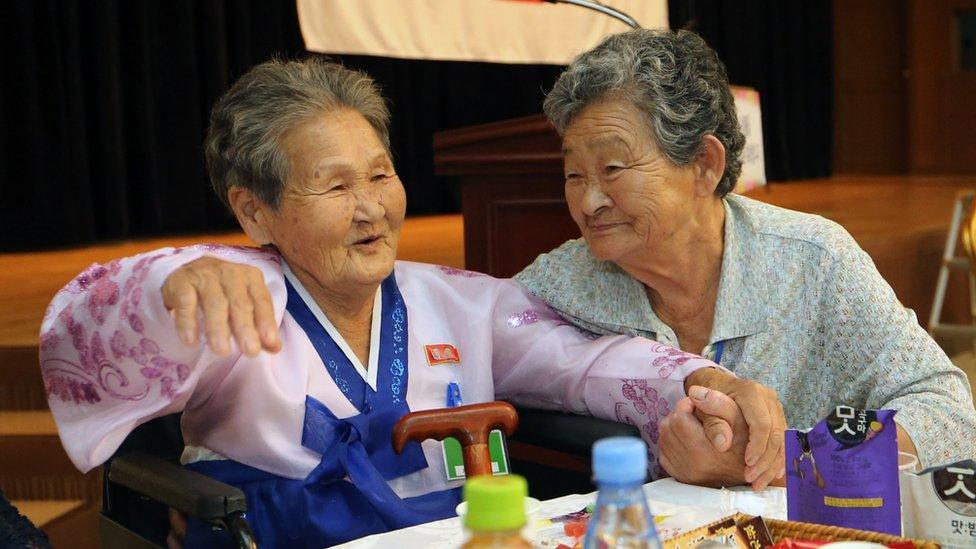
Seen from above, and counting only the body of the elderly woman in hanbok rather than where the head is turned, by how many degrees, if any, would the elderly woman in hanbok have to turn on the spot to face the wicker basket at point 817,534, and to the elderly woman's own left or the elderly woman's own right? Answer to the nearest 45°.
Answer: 0° — they already face it

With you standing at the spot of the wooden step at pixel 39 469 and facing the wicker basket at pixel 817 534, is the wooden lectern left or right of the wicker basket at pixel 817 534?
left

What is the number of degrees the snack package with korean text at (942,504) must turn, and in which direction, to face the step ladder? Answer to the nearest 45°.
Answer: approximately 180°

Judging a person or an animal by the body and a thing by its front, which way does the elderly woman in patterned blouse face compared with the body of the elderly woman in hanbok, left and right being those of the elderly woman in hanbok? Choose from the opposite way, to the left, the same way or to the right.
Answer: to the right

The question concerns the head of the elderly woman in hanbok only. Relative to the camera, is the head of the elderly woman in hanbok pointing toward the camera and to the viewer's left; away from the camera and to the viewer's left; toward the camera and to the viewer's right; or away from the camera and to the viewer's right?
toward the camera and to the viewer's right

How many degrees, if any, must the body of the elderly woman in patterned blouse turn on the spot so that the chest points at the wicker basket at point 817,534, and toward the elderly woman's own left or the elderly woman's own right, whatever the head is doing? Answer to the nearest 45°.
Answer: approximately 45° to the elderly woman's own left

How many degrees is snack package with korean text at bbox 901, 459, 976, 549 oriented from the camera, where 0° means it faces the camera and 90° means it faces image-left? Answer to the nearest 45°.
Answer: approximately 0°

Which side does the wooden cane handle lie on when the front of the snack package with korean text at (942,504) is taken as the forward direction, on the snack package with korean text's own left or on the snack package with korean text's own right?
on the snack package with korean text's own right

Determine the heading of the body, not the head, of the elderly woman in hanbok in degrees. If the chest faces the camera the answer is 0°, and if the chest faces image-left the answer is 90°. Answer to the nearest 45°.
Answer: approximately 315°
